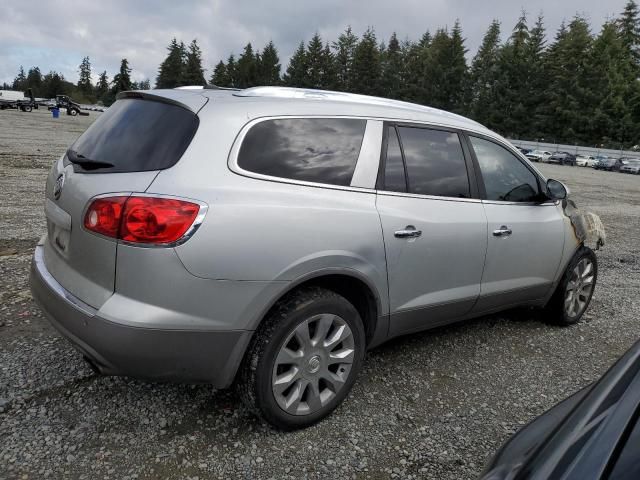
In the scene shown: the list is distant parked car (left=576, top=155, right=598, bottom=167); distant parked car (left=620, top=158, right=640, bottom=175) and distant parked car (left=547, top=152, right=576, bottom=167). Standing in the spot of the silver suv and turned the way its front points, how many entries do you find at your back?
0

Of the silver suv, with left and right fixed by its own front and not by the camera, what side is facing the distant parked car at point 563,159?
front

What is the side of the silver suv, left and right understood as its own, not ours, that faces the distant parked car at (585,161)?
front

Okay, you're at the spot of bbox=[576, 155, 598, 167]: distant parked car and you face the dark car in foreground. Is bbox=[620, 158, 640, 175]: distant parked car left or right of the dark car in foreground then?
left

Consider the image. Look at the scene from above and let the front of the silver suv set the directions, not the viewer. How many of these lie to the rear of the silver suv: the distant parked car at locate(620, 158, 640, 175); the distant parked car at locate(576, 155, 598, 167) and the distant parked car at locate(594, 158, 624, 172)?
0

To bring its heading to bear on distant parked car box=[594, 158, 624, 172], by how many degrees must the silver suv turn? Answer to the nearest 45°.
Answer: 0° — it already faces it

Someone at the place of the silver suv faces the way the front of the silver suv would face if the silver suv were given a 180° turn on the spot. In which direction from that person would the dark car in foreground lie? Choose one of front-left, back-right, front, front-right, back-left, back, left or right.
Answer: left

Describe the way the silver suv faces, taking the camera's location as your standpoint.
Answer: facing away from the viewer and to the right of the viewer

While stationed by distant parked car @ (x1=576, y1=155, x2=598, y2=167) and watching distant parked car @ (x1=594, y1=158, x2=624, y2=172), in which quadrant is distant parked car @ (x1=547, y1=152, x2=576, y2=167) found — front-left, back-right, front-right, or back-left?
back-right
